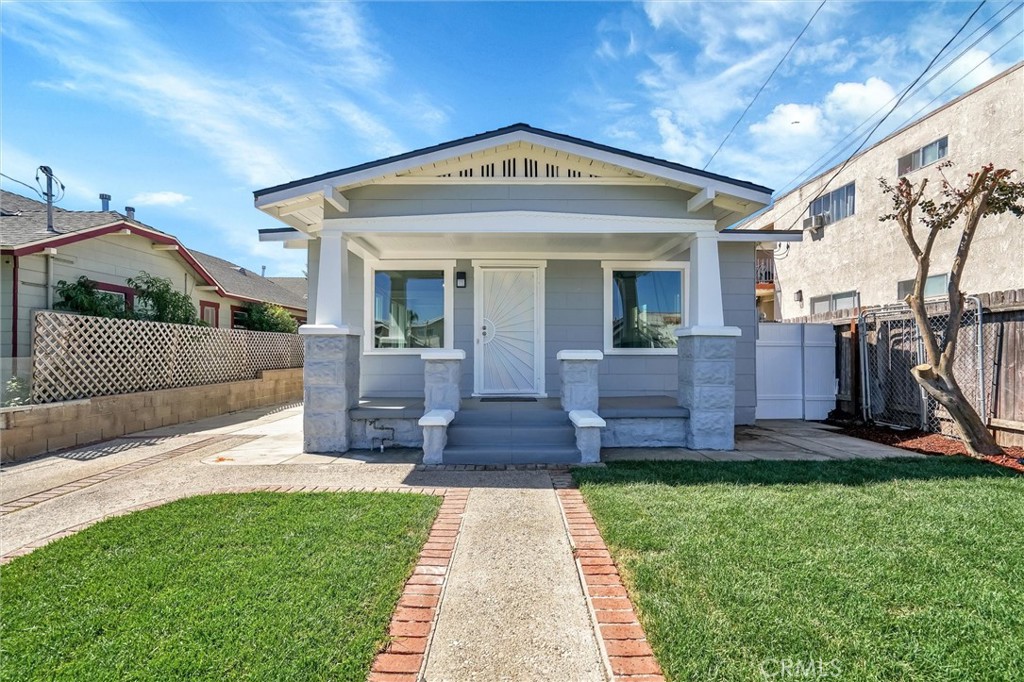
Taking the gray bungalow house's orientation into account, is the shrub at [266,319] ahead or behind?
behind

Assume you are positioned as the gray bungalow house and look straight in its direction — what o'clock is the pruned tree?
The pruned tree is roughly at 9 o'clock from the gray bungalow house.

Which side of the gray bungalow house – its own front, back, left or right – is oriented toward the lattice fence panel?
right

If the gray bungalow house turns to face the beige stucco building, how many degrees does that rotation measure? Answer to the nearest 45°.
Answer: approximately 135° to its left

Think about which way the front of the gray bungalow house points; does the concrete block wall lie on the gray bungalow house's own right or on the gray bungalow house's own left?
on the gray bungalow house's own right

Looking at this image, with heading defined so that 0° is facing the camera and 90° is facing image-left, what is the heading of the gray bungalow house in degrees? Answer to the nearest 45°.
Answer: approximately 0°

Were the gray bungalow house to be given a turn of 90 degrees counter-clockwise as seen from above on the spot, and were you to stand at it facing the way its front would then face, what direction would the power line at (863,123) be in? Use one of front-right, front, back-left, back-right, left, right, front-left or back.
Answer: front-left

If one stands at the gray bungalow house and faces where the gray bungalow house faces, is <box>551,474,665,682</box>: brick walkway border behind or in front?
in front

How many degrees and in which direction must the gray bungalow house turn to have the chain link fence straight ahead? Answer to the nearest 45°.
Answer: approximately 90° to its left

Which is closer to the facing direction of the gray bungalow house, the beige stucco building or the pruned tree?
the pruned tree

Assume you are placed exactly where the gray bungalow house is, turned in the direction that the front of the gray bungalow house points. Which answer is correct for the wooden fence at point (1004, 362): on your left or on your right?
on your left

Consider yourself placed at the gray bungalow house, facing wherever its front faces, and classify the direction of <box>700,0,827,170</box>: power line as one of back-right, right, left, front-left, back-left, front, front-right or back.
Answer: back-left

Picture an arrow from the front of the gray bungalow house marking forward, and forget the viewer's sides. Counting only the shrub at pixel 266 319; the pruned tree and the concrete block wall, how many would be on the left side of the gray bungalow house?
1
